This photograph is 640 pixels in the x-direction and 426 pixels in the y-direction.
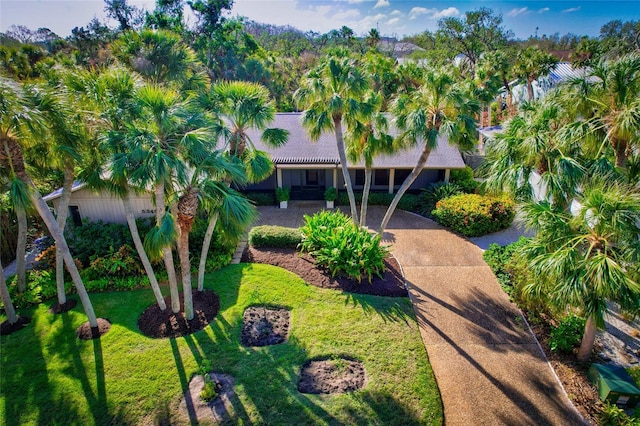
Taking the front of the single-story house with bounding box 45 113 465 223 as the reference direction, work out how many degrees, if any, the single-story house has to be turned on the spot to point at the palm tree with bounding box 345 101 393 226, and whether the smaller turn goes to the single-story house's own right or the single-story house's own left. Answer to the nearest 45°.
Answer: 0° — it already faces it

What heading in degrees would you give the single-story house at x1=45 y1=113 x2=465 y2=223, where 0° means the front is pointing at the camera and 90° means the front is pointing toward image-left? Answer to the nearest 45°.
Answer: approximately 0°

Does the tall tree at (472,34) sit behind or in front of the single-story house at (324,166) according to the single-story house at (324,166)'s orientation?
behind

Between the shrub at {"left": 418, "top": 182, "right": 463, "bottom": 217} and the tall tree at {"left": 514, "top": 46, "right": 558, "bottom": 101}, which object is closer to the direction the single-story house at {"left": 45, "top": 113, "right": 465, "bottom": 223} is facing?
the shrub

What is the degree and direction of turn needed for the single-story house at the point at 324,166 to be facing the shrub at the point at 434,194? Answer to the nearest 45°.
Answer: approximately 45° to its left

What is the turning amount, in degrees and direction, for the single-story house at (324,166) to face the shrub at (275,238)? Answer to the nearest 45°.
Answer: approximately 45° to its right

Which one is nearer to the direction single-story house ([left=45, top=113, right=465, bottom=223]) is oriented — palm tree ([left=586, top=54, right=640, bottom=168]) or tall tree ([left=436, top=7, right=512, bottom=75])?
the palm tree

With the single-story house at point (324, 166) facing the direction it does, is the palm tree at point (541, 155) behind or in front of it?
in front

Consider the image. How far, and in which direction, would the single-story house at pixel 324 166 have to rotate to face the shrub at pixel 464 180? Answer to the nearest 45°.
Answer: approximately 90° to its left

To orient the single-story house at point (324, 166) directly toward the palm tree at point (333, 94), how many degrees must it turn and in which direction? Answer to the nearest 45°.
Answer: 0° — it already faces it

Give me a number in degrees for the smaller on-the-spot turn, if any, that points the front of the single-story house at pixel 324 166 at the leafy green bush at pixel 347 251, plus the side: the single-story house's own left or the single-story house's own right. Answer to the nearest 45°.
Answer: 0° — it already faces it

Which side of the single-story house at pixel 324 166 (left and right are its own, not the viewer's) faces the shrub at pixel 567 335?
front
